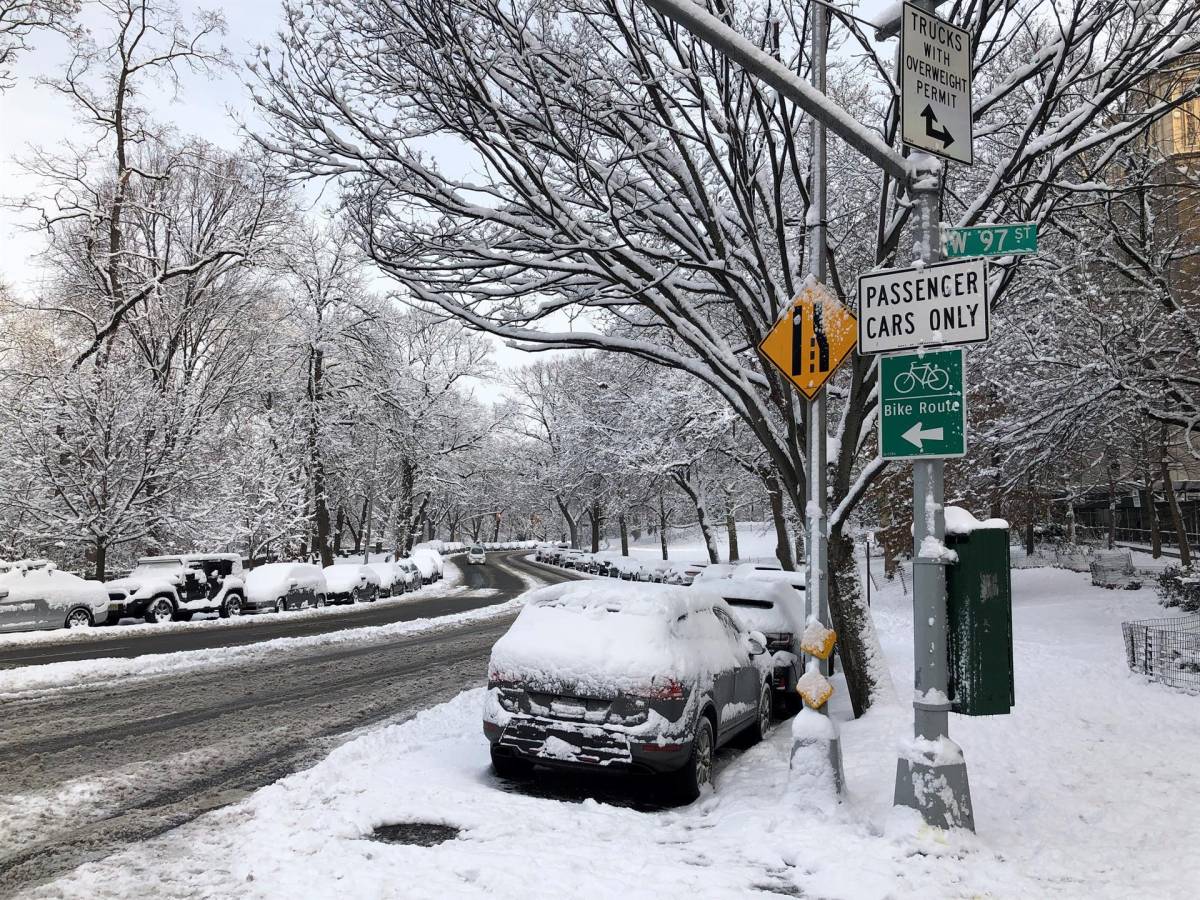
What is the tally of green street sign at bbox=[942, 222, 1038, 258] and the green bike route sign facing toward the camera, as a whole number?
2

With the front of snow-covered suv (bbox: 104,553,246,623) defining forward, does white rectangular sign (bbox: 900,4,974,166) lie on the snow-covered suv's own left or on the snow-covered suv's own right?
on the snow-covered suv's own left

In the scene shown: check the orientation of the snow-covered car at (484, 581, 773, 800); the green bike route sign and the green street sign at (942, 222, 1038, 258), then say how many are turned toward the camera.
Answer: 2

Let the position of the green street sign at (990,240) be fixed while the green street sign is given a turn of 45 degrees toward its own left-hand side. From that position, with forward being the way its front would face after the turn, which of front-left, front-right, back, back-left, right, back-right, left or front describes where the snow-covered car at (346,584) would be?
back

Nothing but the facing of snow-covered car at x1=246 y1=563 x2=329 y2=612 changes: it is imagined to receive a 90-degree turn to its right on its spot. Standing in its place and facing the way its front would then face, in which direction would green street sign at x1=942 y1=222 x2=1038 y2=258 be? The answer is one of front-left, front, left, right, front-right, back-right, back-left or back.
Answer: back-left

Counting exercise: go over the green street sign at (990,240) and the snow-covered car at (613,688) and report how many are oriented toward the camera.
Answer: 1

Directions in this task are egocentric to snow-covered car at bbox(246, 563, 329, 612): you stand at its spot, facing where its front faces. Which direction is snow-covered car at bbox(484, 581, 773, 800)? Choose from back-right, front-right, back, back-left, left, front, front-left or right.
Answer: front-left

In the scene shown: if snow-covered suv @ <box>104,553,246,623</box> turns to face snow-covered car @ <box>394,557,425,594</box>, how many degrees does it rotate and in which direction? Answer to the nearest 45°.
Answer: approximately 180°

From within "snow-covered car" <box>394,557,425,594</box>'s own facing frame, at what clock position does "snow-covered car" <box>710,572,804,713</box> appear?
"snow-covered car" <box>710,572,804,713</box> is roughly at 10 o'clock from "snow-covered car" <box>394,557,425,594</box>.

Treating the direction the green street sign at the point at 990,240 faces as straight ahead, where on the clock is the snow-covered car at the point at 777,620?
The snow-covered car is roughly at 5 o'clock from the green street sign.

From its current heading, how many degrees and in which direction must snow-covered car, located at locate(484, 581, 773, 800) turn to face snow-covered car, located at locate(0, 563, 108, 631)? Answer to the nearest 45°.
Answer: approximately 90° to its left

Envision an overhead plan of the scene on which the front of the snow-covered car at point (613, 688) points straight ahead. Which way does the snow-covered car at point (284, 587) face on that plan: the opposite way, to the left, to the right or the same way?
the opposite way

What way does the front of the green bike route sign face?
toward the camera
